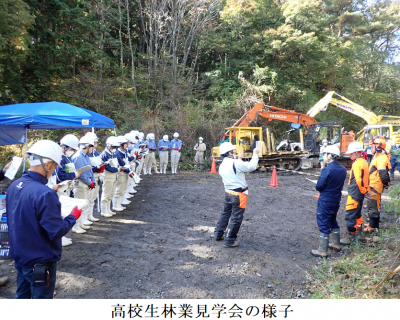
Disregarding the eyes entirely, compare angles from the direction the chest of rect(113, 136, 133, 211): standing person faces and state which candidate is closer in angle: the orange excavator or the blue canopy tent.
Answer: the orange excavator

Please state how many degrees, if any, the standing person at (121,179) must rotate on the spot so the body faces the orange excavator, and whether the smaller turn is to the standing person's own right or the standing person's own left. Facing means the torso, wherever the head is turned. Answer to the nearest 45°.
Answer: approximately 45° to the standing person's own left

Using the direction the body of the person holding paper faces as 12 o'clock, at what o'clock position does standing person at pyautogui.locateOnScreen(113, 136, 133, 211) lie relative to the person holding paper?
The standing person is roughly at 11 o'clock from the person holding paper.

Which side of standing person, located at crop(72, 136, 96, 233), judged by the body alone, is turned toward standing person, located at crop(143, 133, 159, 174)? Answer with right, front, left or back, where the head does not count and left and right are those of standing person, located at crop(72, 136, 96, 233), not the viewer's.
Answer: left

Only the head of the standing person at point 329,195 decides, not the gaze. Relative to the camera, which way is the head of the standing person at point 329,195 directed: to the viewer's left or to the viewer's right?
to the viewer's left

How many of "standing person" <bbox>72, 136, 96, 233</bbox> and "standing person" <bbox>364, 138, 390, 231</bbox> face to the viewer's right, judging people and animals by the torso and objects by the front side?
1

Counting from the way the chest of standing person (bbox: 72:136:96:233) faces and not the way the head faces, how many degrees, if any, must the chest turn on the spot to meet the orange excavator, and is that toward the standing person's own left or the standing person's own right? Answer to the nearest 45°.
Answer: approximately 45° to the standing person's own left

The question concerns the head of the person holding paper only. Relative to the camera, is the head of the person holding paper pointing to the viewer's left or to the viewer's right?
to the viewer's right

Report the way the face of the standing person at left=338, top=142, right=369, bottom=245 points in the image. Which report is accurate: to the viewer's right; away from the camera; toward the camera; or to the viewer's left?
to the viewer's left
